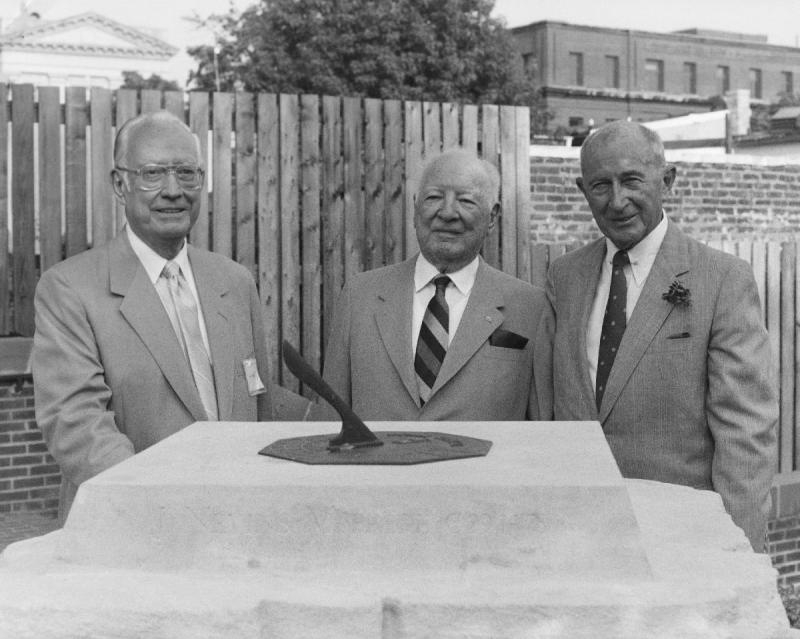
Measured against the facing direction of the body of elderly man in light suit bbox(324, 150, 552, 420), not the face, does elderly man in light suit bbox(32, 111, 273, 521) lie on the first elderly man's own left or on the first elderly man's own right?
on the first elderly man's own right

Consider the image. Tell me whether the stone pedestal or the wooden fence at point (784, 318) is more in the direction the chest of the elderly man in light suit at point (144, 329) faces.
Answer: the stone pedestal

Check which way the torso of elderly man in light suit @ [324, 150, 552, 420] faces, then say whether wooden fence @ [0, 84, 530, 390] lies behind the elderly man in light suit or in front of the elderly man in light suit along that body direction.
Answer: behind

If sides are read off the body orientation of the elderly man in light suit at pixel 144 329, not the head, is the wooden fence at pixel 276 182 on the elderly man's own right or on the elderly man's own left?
on the elderly man's own left

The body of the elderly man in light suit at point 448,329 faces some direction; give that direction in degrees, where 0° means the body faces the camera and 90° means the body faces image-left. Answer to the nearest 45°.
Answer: approximately 0°

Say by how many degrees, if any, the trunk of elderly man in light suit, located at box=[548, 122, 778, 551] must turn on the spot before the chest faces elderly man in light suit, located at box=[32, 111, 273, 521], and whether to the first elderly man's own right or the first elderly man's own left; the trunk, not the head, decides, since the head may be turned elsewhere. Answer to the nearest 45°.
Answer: approximately 45° to the first elderly man's own right

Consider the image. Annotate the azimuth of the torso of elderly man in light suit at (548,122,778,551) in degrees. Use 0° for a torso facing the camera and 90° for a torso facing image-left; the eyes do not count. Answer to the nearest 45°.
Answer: approximately 45°
